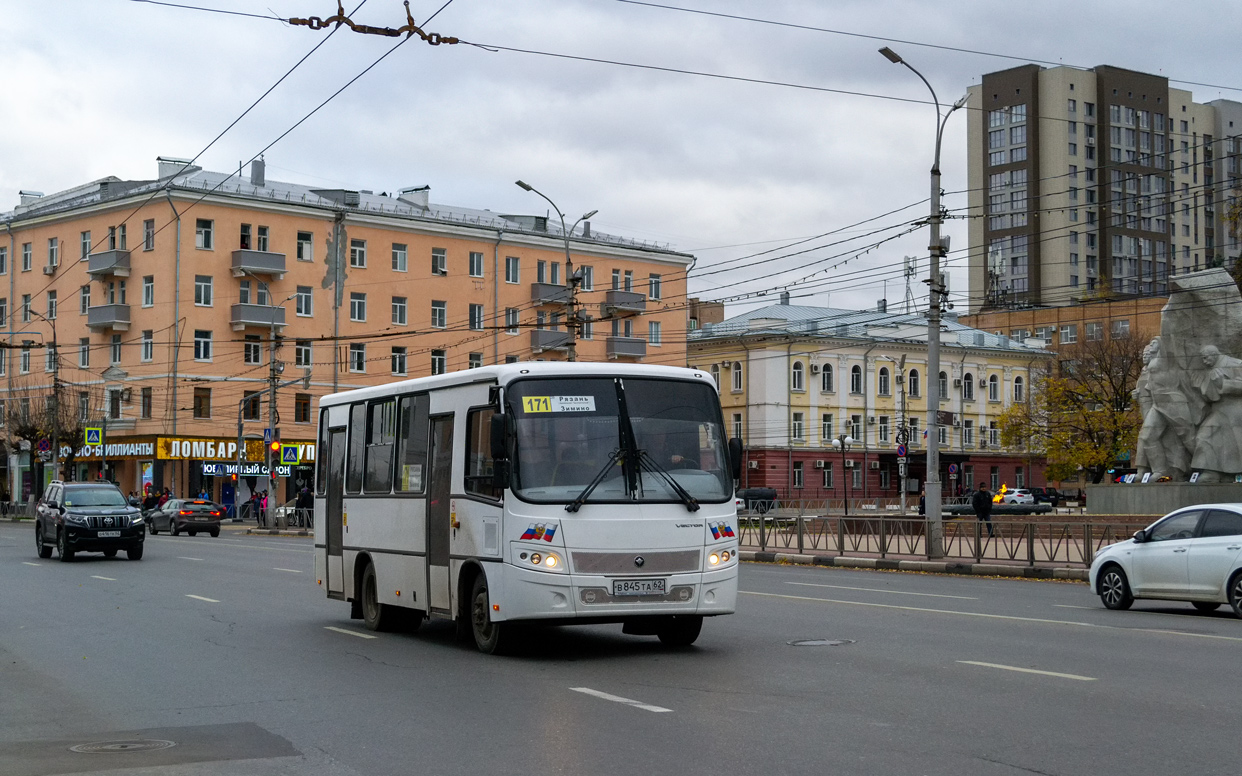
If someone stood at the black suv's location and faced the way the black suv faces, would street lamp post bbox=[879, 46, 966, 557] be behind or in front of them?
in front

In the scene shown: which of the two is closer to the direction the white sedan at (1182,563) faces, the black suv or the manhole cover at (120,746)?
the black suv

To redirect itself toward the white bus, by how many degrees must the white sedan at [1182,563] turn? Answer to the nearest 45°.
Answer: approximately 45° to its left

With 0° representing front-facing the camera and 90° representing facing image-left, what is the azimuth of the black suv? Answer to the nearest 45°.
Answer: approximately 315°

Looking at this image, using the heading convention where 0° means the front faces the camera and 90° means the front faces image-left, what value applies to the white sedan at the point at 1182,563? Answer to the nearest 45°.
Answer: approximately 90°

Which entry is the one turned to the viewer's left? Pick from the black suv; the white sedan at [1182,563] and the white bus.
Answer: the white sedan

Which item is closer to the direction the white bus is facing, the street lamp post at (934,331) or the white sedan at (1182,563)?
the white sedan

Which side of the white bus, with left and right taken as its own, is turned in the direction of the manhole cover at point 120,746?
right

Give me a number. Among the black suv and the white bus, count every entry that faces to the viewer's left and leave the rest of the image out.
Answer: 0

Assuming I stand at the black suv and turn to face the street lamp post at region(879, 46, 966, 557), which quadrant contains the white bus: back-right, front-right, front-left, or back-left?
front-right

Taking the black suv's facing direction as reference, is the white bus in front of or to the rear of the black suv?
in front

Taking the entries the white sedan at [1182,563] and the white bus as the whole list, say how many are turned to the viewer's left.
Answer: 1

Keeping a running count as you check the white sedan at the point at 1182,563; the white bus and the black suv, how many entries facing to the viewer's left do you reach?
1

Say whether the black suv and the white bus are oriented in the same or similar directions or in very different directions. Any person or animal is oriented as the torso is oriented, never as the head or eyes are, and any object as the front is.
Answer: same or similar directions
